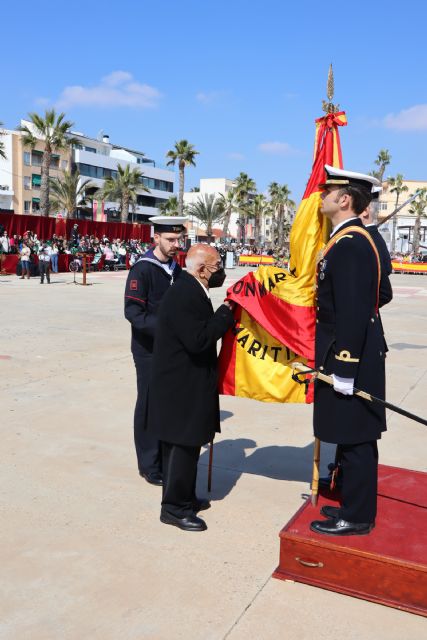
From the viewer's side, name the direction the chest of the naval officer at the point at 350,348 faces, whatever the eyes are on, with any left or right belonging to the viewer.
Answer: facing to the left of the viewer

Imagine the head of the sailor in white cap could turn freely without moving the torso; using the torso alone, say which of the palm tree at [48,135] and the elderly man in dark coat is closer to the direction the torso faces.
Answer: the elderly man in dark coat

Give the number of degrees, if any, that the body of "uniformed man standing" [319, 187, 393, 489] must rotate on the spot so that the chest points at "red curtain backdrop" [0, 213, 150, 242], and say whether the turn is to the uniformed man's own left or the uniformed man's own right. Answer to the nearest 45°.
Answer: approximately 45° to the uniformed man's own right

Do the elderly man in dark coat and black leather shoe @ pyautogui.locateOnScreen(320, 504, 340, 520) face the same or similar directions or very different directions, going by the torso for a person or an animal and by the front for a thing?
very different directions

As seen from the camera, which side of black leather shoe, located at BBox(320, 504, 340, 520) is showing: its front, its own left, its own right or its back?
left

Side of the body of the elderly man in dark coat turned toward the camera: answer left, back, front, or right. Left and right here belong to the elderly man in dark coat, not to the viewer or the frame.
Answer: right

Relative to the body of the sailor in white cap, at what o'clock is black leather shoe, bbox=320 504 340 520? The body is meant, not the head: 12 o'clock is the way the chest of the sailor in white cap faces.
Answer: The black leather shoe is roughly at 12 o'clock from the sailor in white cap.

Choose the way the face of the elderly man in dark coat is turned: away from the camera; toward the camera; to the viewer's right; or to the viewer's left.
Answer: to the viewer's right

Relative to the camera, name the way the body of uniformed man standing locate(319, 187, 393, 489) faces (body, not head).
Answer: to the viewer's left
